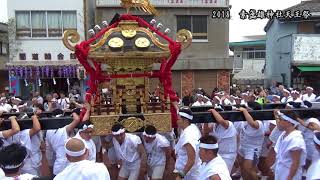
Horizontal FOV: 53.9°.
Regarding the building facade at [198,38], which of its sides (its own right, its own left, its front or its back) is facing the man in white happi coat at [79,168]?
front

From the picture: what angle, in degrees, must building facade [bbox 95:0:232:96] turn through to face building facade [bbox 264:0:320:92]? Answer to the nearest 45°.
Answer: approximately 90° to its left

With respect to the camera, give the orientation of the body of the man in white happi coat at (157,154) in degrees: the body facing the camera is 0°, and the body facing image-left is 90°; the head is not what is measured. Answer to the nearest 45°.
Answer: approximately 45°

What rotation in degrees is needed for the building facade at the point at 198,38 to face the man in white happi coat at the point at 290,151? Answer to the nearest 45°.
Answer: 0° — it already faces them

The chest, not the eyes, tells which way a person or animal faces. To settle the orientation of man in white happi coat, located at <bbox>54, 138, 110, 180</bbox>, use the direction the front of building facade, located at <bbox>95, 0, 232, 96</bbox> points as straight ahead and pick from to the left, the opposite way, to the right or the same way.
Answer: the opposite way

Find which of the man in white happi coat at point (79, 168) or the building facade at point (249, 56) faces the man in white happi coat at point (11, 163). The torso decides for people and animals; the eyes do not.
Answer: the building facade

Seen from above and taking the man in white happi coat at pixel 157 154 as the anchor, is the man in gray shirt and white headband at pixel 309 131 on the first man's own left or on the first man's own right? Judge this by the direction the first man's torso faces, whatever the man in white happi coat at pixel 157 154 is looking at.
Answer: on the first man's own left

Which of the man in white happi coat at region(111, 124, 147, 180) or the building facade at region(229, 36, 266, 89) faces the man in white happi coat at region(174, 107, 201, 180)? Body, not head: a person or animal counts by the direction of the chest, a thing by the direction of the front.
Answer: the building facade

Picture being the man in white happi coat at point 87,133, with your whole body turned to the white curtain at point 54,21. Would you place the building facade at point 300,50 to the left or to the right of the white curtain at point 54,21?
right

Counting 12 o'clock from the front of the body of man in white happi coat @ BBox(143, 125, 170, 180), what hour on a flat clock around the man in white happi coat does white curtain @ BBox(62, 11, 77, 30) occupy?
The white curtain is roughly at 4 o'clock from the man in white happi coat.

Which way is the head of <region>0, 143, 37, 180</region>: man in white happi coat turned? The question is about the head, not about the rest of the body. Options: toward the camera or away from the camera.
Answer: away from the camera

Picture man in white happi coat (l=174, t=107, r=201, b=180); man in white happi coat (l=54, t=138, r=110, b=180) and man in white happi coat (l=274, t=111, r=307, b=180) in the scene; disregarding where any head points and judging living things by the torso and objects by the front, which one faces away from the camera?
man in white happi coat (l=54, t=138, r=110, b=180)
